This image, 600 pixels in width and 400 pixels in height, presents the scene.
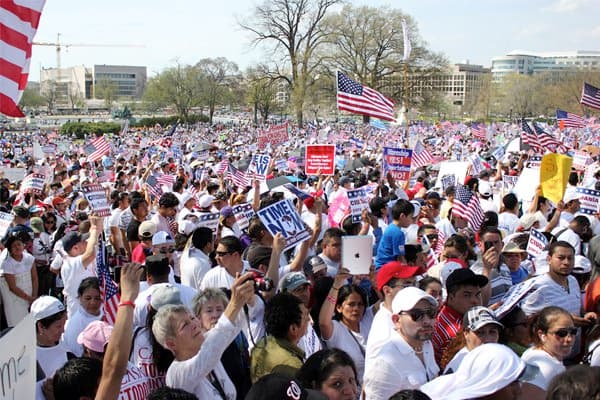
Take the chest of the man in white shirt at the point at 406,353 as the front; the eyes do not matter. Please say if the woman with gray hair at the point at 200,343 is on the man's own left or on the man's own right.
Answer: on the man's own right

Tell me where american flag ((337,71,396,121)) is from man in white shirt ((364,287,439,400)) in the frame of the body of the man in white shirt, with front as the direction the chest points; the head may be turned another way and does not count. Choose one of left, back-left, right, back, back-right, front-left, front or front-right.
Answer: back-left

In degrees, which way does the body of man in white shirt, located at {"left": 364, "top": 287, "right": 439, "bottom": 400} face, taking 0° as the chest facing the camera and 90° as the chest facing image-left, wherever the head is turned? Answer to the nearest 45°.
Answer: approximately 315°
